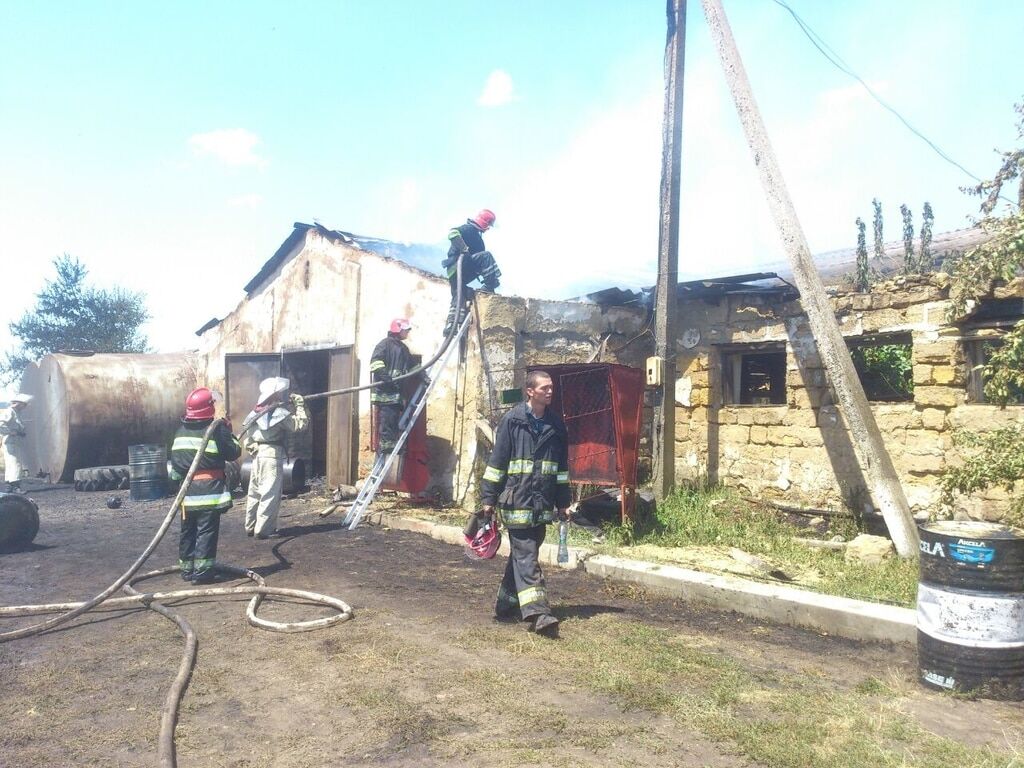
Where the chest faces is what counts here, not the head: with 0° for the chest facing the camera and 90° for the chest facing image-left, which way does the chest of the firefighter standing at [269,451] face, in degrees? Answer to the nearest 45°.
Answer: approximately 225°

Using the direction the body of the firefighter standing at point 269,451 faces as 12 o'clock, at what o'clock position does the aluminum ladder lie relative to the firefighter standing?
The aluminum ladder is roughly at 1 o'clock from the firefighter standing.

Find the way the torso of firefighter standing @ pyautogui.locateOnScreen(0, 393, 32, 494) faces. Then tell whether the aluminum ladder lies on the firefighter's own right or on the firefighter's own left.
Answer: on the firefighter's own right

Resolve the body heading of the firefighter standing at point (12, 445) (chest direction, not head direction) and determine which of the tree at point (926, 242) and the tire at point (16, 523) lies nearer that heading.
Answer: the tree

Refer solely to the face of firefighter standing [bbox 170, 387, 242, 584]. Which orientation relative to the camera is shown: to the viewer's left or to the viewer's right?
to the viewer's right

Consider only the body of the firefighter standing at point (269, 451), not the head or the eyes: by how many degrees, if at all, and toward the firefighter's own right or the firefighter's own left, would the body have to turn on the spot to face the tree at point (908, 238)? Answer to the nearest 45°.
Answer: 0° — they already face it

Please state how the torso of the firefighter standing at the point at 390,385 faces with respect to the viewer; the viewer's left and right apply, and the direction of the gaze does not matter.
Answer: facing away from the viewer and to the right of the viewer

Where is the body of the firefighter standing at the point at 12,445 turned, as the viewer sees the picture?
to the viewer's right
